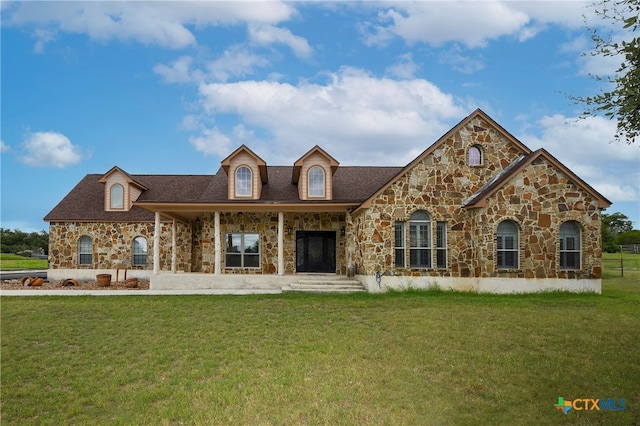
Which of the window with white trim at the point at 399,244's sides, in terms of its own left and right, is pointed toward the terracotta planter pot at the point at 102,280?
right

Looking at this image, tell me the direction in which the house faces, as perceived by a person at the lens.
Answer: facing the viewer

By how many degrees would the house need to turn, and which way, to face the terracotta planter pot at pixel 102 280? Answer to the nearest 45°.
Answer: approximately 90° to its right
